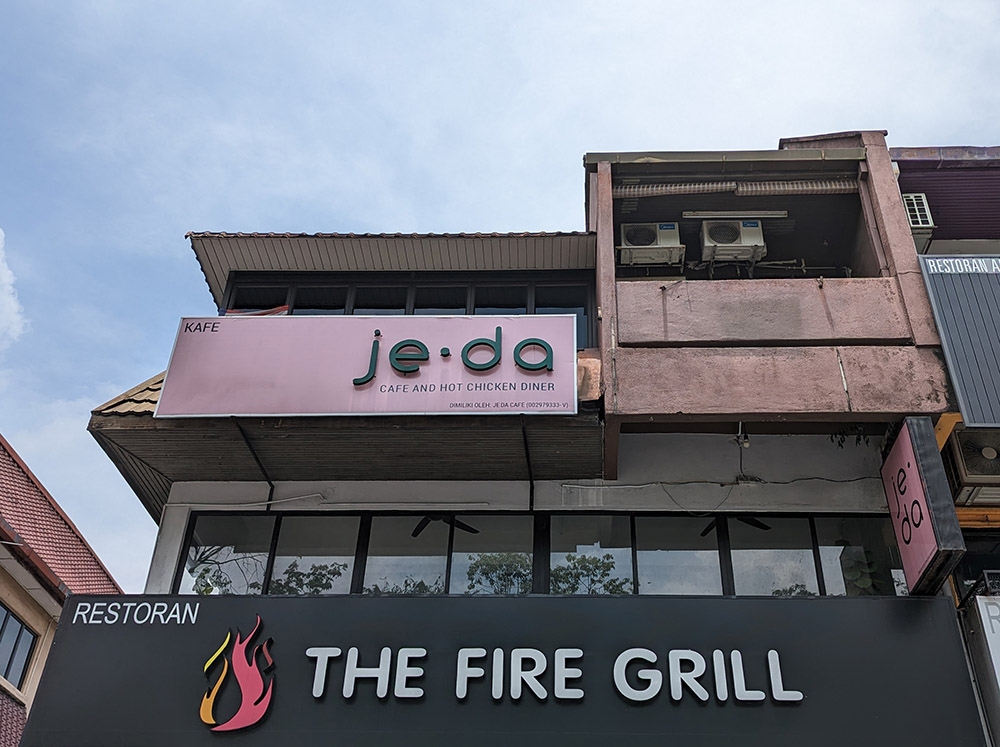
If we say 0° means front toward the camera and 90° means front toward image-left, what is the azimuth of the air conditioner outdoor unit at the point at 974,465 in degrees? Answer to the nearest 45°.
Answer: approximately 0°

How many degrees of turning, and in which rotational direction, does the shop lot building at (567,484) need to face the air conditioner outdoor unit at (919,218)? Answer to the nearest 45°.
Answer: approximately 90° to its left

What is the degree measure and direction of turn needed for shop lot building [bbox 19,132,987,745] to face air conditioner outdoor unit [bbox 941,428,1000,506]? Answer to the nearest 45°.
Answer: approximately 90° to its left

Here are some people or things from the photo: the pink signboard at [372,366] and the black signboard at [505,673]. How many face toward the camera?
2

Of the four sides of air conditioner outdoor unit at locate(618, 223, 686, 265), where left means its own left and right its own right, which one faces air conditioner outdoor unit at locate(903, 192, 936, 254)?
left
